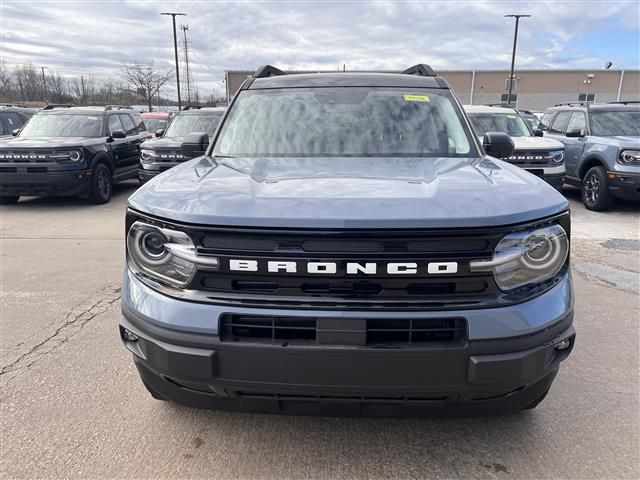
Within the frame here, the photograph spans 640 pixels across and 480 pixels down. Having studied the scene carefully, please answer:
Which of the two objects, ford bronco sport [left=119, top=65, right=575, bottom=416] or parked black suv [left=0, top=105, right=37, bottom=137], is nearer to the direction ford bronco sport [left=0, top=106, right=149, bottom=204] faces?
the ford bronco sport

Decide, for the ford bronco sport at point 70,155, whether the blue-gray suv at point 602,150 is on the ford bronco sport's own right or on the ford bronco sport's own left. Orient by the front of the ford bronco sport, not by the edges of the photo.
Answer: on the ford bronco sport's own left

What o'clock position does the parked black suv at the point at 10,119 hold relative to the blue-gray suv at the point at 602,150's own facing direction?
The parked black suv is roughly at 4 o'clock from the blue-gray suv.

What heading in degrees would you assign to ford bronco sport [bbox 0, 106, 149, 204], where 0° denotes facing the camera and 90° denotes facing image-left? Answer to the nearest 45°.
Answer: approximately 45°

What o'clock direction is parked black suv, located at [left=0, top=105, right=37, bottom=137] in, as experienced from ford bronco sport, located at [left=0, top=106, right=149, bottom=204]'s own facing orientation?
The parked black suv is roughly at 4 o'clock from the ford bronco sport.

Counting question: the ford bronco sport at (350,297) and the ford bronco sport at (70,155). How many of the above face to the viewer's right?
0

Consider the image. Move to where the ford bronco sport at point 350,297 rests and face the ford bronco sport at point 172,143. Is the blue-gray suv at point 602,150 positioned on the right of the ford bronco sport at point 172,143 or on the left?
right

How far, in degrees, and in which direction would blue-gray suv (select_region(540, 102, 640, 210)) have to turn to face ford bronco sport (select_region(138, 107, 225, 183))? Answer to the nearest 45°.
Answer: approximately 90° to its right

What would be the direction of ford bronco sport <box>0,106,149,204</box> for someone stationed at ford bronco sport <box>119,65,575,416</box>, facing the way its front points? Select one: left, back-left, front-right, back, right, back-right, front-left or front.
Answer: back-right

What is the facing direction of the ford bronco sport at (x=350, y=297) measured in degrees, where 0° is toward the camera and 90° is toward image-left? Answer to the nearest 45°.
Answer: approximately 0°

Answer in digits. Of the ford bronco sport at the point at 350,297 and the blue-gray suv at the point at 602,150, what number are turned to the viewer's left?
0
